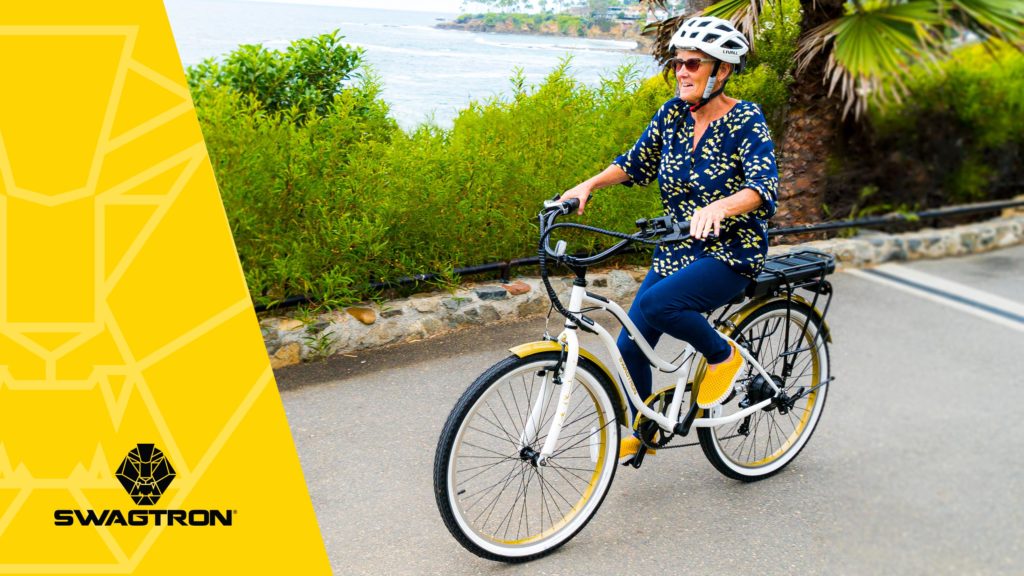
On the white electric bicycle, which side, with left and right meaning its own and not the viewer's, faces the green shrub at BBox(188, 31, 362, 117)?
right

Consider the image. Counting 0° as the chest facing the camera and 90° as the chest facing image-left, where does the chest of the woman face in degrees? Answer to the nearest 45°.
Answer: approximately 45°

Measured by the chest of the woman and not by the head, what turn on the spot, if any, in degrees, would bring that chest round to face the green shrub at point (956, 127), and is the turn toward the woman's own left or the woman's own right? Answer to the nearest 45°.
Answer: approximately 180°

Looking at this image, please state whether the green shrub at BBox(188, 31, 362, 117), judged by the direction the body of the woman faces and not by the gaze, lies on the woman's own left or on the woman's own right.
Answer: on the woman's own right
